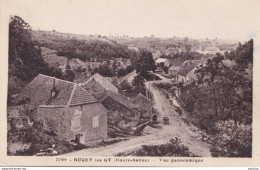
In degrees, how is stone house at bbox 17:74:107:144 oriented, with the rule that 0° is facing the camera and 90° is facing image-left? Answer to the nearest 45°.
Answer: approximately 315°
